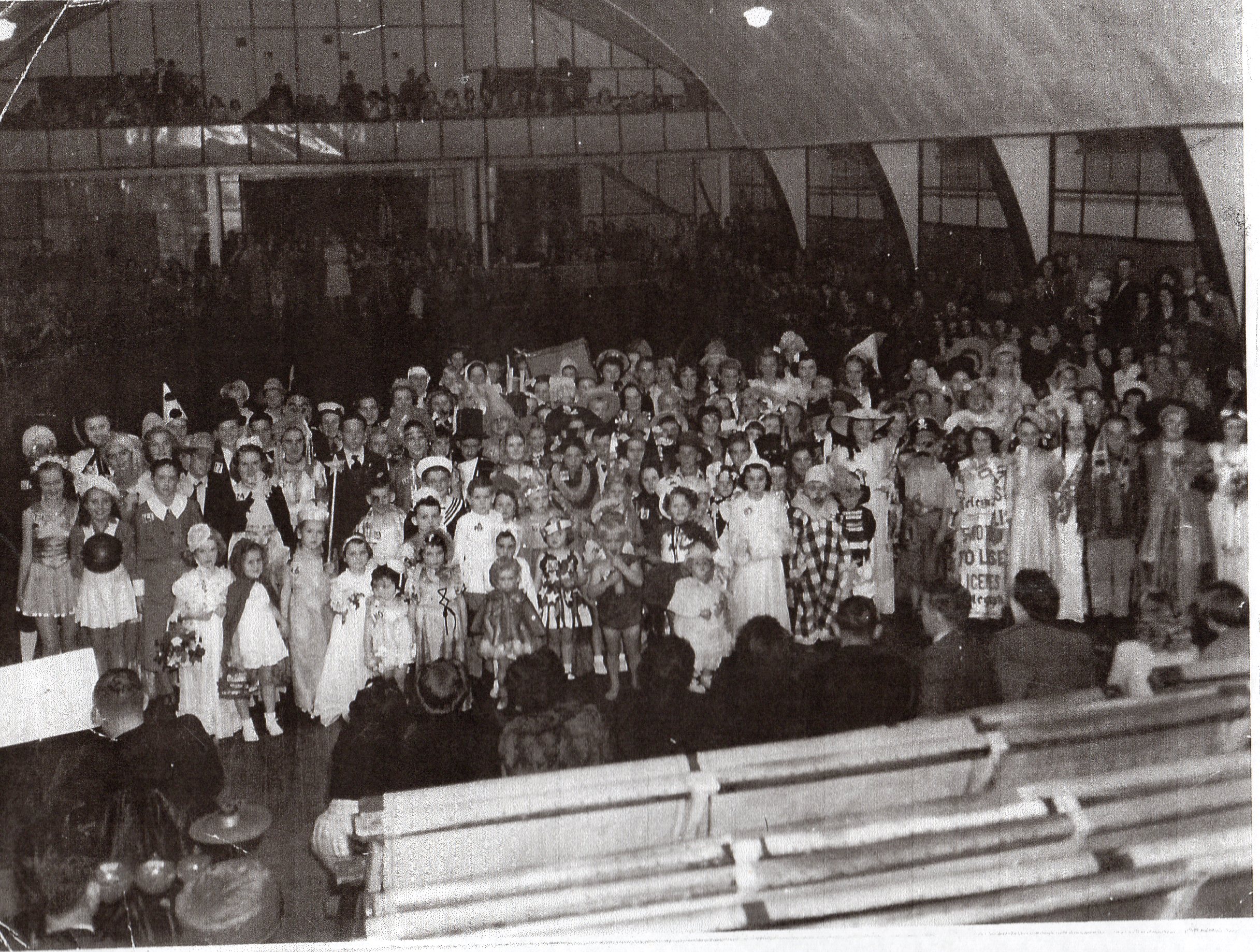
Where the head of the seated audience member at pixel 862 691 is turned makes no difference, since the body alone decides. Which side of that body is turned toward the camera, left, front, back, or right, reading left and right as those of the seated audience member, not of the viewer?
back

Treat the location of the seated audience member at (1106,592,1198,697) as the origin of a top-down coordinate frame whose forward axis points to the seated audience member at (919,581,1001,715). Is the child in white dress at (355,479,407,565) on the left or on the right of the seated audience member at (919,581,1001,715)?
right

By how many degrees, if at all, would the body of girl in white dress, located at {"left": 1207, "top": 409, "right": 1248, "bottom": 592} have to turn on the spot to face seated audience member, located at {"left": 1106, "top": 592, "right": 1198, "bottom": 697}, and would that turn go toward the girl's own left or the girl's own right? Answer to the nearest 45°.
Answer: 0° — they already face them

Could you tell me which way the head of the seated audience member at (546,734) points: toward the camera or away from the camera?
away from the camera

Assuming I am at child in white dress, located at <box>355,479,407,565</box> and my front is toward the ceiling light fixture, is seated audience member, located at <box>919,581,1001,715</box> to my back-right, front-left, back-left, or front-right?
back-right

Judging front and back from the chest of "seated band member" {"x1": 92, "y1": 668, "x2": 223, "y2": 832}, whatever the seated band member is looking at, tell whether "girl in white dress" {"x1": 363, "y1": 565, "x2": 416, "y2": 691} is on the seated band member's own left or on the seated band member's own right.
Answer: on the seated band member's own right

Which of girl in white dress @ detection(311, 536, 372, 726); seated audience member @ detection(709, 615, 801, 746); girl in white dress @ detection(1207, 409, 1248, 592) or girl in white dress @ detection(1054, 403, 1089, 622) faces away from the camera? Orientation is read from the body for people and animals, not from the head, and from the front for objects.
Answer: the seated audience member

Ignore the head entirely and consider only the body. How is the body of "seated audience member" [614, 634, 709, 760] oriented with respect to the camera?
away from the camera

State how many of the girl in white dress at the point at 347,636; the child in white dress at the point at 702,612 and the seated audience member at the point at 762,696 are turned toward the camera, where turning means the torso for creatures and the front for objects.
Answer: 2

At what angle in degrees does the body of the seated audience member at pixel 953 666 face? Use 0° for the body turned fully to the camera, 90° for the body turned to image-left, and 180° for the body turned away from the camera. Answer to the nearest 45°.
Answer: approximately 135°

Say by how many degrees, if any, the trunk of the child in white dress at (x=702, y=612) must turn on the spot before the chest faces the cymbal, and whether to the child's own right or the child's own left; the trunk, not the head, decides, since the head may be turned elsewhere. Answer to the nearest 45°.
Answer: approximately 45° to the child's own right

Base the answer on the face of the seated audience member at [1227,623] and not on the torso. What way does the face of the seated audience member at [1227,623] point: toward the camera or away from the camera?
away from the camera
